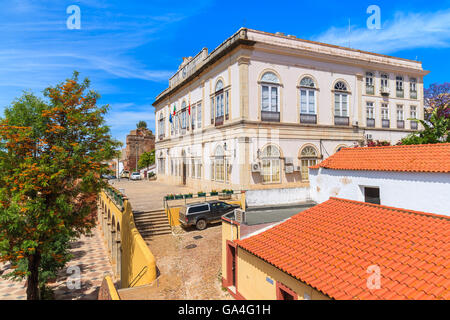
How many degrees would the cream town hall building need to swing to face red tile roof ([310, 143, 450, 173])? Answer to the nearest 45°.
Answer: approximately 45° to its left

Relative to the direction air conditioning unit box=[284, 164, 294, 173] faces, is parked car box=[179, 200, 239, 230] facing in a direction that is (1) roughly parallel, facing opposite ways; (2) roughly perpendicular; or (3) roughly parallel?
roughly perpendicular

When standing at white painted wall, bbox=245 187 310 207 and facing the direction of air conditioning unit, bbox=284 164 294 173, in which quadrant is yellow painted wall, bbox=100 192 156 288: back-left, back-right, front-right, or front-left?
back-left

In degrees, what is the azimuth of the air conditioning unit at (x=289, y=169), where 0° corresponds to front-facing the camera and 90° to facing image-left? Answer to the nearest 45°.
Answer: approximately 315°

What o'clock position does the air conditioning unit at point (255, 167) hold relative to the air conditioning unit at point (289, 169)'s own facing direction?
the air conditioning unit at point (255, 167) is roughly at 3 o'clock from the air conditioning unit at point (289, 169).
